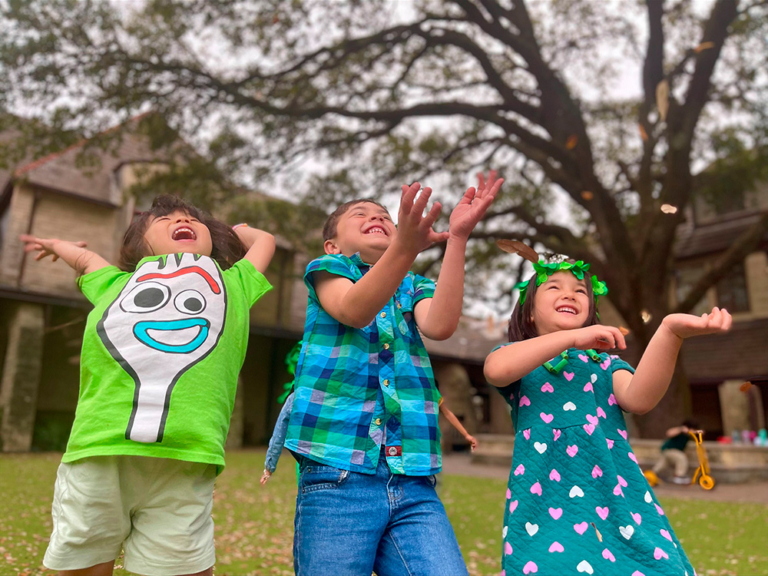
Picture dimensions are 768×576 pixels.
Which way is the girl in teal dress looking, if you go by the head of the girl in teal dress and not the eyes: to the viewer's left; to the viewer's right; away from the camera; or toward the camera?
toward the camera

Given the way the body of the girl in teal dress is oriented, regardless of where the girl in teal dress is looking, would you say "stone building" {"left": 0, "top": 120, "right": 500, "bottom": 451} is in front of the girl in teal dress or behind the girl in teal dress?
behind

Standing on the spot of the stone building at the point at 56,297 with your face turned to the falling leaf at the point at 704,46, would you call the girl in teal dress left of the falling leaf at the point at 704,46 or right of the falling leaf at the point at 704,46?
right

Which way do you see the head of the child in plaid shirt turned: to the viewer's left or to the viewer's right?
to the viewer's right

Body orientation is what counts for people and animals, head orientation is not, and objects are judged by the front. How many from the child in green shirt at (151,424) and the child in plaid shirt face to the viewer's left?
0

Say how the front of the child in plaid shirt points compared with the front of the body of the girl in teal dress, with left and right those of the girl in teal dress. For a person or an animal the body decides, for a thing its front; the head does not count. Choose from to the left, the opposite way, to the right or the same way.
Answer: the same way

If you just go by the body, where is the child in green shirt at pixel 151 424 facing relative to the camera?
toward the camera

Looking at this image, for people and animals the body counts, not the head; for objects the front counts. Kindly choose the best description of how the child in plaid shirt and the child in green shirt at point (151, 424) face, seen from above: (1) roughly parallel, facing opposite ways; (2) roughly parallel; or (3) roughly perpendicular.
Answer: roughly parallel

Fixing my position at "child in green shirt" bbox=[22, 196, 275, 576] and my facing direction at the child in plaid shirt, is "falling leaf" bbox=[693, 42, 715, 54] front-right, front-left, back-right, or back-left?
front-left

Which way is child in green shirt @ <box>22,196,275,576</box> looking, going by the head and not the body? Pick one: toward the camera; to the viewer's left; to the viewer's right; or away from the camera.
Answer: toward the camera

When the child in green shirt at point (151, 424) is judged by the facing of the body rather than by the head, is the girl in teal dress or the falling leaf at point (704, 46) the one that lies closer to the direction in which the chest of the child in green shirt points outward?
the girl in teal dress

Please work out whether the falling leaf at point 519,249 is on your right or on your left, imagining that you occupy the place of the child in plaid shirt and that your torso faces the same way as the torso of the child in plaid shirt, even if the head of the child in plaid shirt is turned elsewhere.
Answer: on your left

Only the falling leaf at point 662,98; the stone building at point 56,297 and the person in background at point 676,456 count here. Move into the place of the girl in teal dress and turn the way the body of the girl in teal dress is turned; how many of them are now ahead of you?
0

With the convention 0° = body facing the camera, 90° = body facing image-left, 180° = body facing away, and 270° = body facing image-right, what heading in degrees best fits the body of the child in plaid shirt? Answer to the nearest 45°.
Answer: approximately 315°

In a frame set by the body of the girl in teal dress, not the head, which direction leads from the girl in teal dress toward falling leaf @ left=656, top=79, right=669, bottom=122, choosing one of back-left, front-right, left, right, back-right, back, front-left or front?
back-left

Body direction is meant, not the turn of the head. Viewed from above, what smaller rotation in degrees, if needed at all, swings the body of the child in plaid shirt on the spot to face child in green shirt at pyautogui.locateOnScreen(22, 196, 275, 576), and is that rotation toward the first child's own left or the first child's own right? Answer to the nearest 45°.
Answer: approximately 135° to the first child's own right
